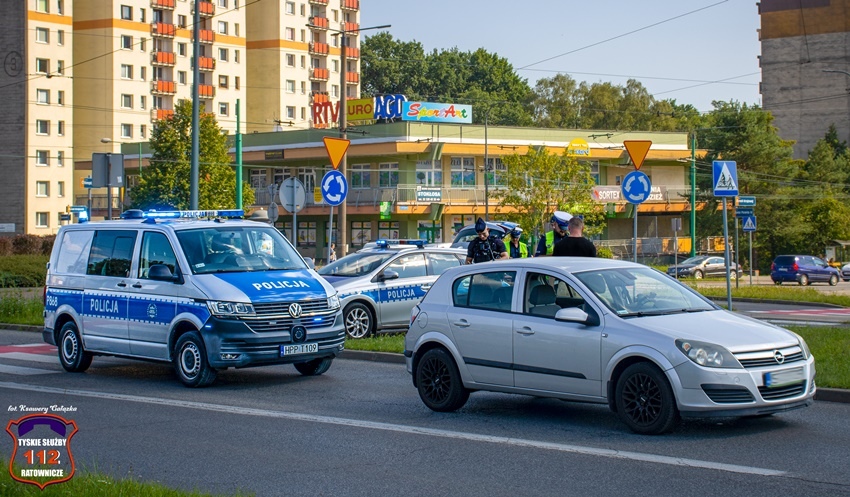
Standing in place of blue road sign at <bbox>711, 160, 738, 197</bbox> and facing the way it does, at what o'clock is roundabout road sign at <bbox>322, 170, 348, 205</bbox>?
The roundabout road sign is roughly at 3 o'clock from the blue road sign.

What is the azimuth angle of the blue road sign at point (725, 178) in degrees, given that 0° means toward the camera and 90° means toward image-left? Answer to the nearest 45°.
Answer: approximately 0°

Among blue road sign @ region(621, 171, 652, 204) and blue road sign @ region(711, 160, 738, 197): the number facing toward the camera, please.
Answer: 2

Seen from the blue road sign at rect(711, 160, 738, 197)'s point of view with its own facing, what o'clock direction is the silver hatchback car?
The silver hatchback car is roughly at 12 o'clock from the blue road sign.

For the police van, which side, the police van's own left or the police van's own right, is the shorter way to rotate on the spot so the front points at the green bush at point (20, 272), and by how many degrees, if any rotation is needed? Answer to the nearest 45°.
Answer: approximately 135° to the police van's own left

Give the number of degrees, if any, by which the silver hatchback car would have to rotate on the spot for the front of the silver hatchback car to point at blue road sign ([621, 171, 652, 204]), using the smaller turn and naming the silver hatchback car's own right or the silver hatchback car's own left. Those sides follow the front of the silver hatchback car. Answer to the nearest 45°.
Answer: approximately 135° to the silver hatchback car's own left

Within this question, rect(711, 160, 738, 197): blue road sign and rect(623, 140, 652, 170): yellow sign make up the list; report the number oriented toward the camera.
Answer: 2

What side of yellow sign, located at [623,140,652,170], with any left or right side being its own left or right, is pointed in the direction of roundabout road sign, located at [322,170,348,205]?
right

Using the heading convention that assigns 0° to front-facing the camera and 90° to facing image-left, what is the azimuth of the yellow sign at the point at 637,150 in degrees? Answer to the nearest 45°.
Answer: approximately 0°

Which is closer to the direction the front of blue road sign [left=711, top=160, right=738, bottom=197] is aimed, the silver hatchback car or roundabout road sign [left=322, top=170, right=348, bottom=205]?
the silver hatchback car

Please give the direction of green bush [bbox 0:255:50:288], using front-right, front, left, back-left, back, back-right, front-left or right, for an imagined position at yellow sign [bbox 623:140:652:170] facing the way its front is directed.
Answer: back-right

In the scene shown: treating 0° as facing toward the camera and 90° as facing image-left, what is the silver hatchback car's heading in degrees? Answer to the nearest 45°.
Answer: approximately 315°

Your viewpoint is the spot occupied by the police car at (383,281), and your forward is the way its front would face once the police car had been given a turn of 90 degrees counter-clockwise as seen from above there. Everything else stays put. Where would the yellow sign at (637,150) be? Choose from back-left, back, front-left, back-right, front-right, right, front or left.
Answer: back-left
